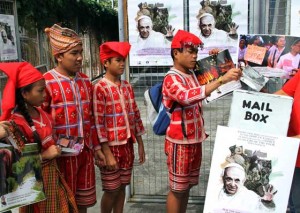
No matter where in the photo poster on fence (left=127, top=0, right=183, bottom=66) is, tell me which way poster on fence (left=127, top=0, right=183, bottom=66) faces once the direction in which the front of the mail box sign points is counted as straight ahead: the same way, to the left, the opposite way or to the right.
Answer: the same way

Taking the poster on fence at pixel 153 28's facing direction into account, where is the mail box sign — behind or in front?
in front

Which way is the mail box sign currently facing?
toward the camera

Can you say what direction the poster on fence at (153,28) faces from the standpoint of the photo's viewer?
facing the viewer

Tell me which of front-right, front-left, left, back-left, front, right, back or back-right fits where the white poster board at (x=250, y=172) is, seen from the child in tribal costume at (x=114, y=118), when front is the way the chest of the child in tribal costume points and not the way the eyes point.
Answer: front

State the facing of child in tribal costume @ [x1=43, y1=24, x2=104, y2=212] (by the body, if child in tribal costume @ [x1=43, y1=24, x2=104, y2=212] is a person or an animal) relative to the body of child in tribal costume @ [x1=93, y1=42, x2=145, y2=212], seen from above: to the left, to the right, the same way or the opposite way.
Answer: the same way

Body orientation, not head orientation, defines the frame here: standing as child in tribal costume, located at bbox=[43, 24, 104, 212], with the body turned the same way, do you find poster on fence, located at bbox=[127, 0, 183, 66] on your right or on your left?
on your left

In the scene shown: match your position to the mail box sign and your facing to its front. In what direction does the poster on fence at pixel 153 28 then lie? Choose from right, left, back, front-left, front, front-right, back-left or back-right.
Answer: back-right

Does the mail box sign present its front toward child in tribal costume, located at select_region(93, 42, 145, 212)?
no

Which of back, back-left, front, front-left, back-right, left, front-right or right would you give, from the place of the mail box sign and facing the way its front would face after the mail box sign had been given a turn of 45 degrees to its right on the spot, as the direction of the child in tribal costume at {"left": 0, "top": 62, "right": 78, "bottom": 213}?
front-right

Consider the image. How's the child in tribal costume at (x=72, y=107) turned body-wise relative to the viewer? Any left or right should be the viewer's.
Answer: facing the viewer and to the right of the viewer

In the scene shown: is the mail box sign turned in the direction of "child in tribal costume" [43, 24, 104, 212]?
no

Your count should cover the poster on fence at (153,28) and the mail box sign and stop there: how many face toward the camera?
2

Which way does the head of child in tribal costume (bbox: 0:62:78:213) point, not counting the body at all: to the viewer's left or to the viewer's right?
to the viewer's right
